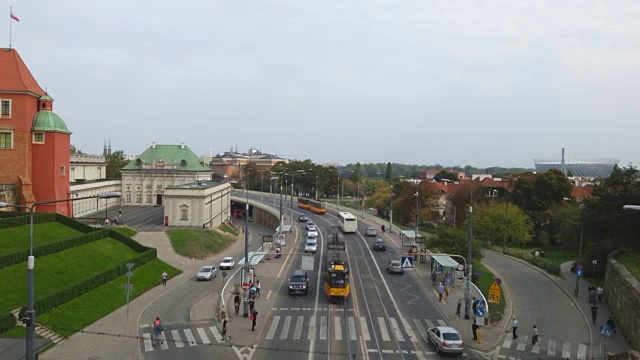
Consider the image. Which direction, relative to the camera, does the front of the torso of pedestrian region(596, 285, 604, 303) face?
away from the camera

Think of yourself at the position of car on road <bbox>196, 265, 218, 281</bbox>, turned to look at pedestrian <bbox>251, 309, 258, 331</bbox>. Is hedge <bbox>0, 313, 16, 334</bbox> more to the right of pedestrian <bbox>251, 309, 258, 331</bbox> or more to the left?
right

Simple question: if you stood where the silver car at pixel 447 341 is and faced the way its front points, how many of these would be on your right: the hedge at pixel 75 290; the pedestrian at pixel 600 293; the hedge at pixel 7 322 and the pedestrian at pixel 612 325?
2

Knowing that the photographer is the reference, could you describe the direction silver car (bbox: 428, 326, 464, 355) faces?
facing away from the viewer and to the left of the viewer

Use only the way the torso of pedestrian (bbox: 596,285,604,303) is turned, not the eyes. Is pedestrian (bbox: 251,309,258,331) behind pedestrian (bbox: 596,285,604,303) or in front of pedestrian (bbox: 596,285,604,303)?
behind

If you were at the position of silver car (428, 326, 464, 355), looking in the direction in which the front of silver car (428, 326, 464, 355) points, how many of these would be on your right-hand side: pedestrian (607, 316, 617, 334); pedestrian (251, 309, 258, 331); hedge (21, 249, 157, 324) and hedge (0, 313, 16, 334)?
1

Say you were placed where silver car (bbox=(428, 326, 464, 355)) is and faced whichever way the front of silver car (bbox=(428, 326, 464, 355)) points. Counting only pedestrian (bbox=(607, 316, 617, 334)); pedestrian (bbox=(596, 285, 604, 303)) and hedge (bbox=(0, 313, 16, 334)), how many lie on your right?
2

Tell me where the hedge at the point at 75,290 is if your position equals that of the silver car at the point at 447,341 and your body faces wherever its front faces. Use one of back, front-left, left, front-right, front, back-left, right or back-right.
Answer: front-left

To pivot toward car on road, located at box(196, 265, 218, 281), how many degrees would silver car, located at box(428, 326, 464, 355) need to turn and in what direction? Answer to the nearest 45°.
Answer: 0° — it already faces it

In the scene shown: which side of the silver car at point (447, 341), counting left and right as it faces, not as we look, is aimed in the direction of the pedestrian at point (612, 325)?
right
